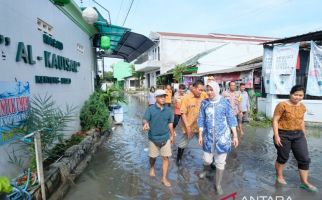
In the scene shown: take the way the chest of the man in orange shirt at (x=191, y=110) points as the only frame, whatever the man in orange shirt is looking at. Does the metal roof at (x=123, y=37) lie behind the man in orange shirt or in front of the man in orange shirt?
behind

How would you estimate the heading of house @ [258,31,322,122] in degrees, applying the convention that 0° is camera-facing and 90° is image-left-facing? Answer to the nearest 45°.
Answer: approximately 45°

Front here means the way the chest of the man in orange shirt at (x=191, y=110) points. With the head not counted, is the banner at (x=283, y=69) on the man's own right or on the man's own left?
on the man's own left

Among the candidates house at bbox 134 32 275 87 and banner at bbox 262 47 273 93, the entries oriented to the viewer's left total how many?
1

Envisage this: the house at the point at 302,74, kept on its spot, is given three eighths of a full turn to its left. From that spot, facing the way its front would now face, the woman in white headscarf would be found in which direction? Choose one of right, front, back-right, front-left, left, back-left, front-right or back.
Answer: right

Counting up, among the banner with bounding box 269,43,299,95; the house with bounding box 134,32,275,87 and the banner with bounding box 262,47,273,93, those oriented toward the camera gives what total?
2

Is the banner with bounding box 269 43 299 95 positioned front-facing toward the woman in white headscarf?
yes

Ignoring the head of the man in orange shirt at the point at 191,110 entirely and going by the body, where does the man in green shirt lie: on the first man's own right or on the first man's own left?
on the first man's own right
